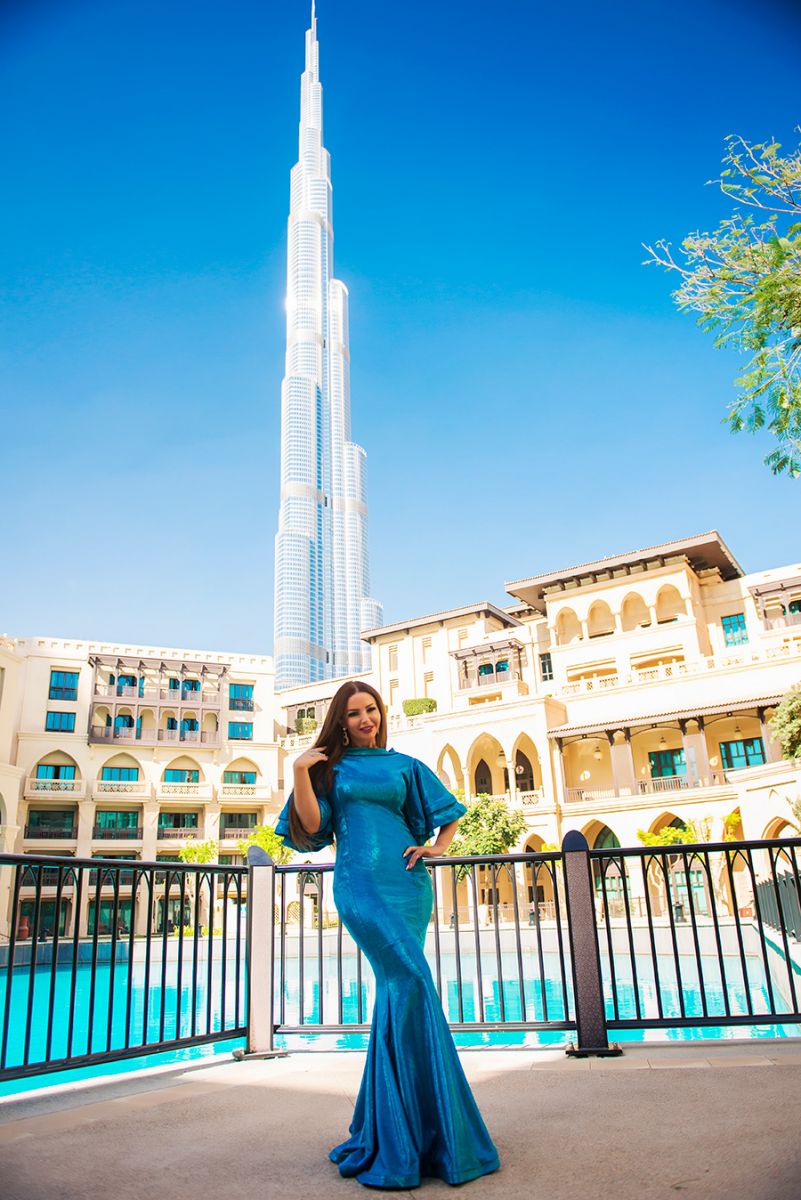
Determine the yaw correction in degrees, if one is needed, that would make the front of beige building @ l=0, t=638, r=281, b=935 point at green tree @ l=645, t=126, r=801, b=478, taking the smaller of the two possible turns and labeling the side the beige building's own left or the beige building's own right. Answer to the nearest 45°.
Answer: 0° — it already faces it

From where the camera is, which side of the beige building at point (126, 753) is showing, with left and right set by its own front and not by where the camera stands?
front

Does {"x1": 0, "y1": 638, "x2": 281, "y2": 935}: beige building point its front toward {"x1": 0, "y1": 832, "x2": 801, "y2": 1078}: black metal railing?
yes

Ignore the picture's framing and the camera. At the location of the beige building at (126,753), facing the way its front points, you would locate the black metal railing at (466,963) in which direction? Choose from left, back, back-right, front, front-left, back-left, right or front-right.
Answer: front

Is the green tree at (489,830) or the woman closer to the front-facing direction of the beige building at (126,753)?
the woman

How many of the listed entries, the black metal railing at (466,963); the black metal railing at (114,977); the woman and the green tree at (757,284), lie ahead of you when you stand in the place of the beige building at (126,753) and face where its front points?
4

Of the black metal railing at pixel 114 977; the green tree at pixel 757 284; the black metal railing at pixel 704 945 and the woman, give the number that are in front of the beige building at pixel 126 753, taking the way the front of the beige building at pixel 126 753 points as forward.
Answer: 4

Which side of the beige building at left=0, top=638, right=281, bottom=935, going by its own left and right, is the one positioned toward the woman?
front

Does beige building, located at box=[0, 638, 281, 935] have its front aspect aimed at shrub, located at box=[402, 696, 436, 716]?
no

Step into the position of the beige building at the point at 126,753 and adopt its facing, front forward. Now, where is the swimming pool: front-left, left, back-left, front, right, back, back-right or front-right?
front

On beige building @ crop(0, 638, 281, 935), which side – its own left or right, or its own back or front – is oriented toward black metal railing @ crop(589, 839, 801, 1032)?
front

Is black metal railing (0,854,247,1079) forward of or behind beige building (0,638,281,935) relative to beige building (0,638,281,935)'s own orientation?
forward

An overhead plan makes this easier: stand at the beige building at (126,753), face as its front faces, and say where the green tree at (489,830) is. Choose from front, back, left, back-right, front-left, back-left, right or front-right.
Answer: front-left

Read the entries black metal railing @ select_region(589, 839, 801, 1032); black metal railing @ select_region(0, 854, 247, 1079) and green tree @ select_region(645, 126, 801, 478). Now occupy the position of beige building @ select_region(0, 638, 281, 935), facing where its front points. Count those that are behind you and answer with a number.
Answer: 0

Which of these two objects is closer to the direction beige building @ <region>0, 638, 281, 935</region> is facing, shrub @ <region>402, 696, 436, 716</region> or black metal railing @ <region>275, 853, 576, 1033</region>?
the black metal railing
